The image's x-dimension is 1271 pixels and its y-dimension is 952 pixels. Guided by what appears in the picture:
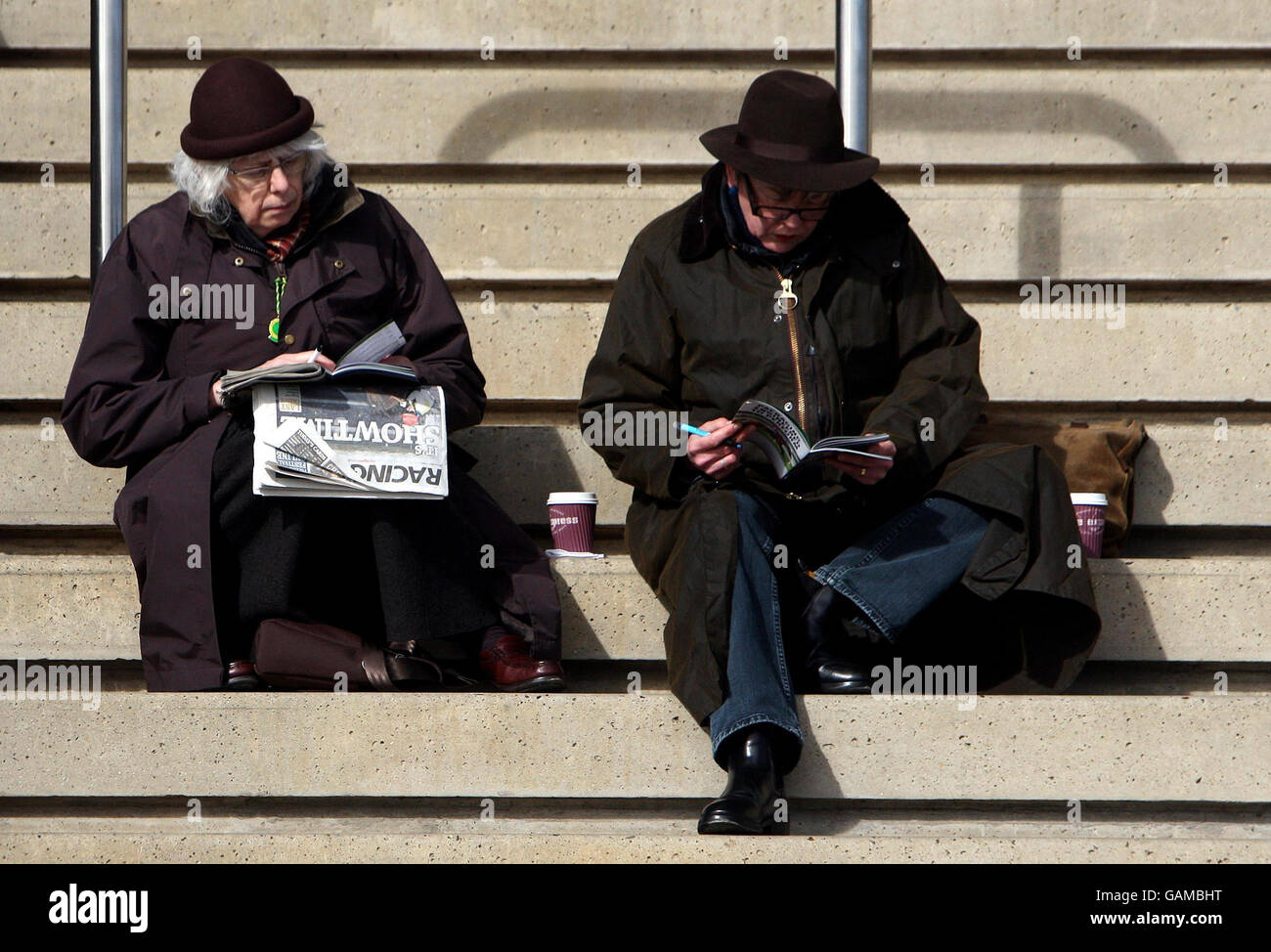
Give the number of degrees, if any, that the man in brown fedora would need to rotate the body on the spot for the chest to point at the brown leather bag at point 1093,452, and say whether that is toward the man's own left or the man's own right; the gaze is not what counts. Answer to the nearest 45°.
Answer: approximately 135° to the man's own left

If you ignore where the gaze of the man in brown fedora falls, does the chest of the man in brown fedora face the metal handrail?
no

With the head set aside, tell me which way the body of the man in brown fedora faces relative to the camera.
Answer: toward the camera

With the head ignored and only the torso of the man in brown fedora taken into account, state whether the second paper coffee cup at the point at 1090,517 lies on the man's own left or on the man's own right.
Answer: on the man's own left

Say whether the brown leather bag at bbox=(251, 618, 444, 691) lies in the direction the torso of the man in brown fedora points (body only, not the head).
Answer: no
